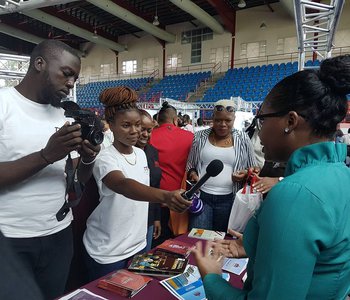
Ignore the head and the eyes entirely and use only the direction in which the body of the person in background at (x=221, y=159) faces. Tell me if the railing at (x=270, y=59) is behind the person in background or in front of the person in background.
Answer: behind

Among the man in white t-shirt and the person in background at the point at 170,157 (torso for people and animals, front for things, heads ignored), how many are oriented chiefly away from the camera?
1

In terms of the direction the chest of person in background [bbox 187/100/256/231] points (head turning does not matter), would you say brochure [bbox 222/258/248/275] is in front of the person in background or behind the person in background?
in front

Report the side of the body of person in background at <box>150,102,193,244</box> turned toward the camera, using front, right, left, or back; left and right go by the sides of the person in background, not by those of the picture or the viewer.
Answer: back

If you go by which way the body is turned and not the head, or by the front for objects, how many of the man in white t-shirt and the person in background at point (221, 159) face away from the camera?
0

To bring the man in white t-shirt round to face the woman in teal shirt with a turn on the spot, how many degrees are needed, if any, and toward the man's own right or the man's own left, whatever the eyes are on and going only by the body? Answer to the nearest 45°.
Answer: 0° — they already face them

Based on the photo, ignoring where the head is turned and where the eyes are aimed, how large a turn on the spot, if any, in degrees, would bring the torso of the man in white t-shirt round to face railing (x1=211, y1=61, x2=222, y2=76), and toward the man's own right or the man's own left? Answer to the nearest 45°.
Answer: approximately 90° to the man's own left

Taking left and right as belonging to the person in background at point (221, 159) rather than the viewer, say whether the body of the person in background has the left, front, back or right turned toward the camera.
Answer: front

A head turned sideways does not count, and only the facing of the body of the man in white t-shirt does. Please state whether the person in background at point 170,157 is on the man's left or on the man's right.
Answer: on the man's left

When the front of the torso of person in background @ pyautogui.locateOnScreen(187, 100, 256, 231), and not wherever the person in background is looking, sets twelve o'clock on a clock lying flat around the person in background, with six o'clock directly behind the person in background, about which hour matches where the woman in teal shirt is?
The woman in teal shirt is roughly at 12 o'clock from the person in background.

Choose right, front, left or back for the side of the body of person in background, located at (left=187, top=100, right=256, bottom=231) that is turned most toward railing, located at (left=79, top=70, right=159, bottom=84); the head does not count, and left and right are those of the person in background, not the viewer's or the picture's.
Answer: back

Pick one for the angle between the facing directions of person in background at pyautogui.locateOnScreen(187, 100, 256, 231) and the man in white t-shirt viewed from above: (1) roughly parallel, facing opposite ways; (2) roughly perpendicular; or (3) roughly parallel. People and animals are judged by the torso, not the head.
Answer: roughly perpendicular

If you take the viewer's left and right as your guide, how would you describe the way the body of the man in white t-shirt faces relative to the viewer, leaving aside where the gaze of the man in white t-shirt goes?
facing the viewer and to the right of the viewer
